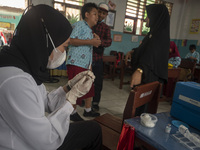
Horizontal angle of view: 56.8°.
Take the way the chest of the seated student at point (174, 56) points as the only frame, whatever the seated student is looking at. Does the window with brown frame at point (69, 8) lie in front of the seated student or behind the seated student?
in front

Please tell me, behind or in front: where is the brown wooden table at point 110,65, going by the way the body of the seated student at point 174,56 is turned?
in front

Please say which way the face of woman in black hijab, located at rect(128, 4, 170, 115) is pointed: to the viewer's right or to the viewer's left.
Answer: to the viewer's left

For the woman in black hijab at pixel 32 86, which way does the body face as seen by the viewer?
to the viewer's right

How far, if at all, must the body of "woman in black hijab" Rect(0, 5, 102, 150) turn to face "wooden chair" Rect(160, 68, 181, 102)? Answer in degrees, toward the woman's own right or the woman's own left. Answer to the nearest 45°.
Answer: approximately 45° to the woman's own left

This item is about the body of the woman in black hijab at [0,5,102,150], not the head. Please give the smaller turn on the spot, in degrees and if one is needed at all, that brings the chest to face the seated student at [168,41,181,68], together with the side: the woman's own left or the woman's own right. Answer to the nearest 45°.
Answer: approximately 45° to the woman's own left

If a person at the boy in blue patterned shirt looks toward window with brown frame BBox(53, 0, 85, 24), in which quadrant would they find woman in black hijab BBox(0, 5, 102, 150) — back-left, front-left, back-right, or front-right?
back-left

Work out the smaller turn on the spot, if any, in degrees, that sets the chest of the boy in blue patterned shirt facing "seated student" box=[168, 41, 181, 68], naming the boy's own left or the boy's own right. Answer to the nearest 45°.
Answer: approximately 45° to the boy's own left

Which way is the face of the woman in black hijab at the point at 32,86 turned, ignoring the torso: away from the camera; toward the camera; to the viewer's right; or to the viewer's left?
to the viewer's right
